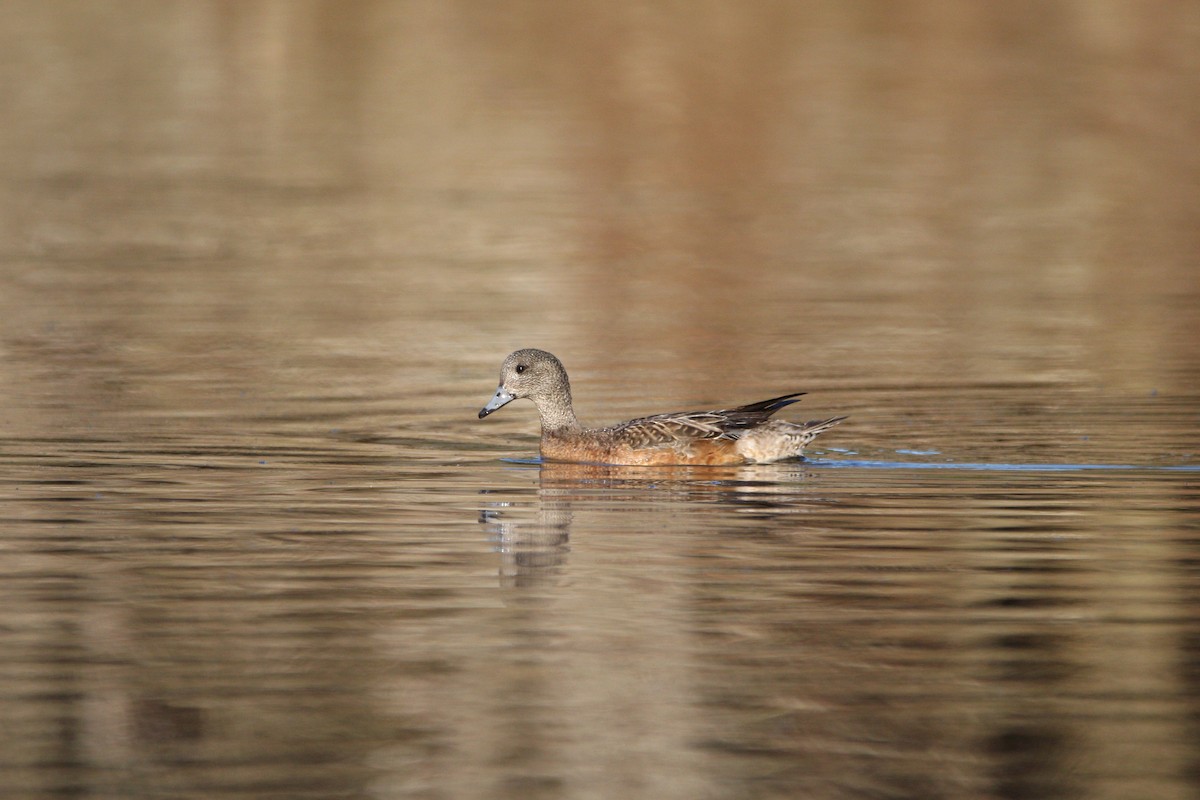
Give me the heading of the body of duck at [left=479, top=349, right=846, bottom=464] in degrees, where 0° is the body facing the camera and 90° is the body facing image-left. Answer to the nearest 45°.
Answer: approximately 90°
